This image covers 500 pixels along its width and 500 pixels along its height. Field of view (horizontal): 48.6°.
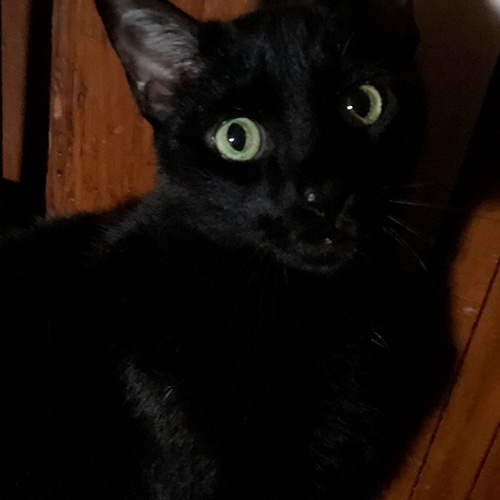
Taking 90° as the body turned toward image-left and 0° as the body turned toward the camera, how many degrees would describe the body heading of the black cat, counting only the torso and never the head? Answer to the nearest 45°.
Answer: approximately 315°
